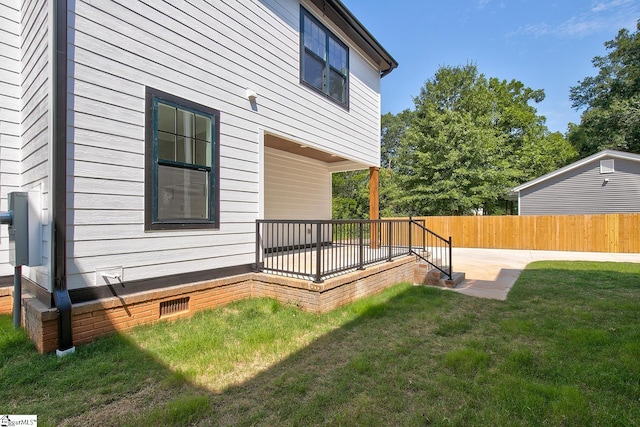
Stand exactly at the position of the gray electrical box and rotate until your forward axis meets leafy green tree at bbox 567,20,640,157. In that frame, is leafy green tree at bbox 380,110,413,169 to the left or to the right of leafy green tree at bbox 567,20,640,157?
left

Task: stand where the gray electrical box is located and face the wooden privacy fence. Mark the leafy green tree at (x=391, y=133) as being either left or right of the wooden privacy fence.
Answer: left

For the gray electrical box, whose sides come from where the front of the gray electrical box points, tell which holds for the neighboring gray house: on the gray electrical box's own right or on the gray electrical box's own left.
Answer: on the gray electrical box's own left
